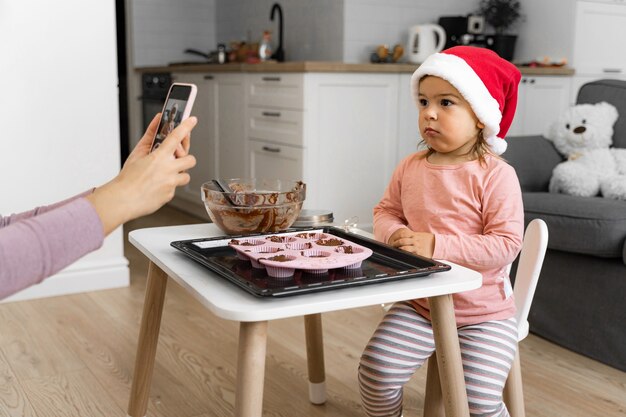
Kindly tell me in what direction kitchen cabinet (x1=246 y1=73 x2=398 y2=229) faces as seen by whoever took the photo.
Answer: facing the viewer and to the left of the viewer

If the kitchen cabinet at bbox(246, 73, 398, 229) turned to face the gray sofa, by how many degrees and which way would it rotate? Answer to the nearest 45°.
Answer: approximately 90° to its left

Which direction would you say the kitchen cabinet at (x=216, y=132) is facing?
toward the camera

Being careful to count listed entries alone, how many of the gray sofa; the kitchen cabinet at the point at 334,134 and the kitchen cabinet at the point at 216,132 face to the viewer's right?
0

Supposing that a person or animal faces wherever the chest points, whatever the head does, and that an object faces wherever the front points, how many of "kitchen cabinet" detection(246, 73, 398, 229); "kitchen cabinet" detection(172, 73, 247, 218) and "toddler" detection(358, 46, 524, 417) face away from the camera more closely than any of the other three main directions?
0

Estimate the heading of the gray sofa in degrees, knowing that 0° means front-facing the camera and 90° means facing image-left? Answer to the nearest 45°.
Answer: approximately 45°

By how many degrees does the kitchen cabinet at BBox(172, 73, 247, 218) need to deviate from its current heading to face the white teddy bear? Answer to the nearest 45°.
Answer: approximately 45° to its left

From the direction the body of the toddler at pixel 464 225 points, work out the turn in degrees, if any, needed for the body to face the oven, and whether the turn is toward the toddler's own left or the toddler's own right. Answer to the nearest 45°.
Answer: approximately 90° to the toddler's own right

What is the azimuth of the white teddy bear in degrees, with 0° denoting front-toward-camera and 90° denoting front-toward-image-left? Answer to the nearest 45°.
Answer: approximately 45°

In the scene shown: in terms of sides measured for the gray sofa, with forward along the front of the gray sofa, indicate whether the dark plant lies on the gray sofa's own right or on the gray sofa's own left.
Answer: on the gray sofa's own right

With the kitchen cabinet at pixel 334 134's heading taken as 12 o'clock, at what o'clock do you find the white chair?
The white chair is roughly at 10 o'clock from the kitchen cabinet.

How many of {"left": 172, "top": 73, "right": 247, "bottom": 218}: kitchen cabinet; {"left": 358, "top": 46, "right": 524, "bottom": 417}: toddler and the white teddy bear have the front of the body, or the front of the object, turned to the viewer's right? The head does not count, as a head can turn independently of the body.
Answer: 0

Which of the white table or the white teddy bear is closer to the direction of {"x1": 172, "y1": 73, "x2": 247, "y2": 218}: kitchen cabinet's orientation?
the white table

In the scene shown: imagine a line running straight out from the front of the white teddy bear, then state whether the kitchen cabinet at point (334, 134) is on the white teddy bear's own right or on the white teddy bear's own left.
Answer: on the white teddy bear's own right

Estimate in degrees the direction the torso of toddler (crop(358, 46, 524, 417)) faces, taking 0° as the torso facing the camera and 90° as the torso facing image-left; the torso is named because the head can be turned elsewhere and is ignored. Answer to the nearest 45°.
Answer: approximately 45°
